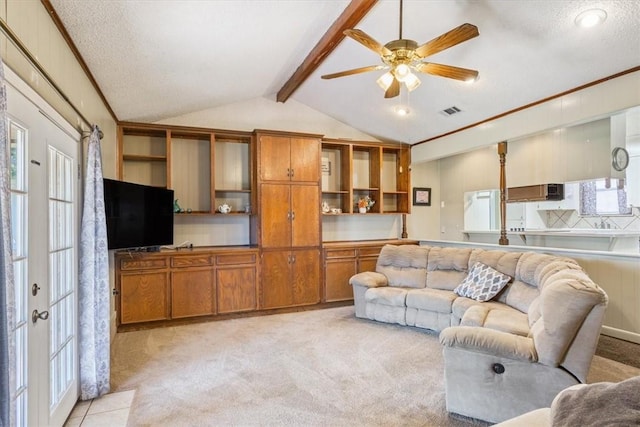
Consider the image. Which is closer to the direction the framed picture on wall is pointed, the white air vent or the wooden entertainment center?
the white air vent

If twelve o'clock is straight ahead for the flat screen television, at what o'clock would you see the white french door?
The white french door is roughly at 2 o'clock from the flat screen television.

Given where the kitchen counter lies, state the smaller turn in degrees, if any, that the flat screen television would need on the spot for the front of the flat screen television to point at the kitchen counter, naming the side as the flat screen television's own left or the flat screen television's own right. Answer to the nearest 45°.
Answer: approximately 45° to the flat screen television's own left

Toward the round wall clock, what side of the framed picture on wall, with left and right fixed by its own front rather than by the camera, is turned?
left

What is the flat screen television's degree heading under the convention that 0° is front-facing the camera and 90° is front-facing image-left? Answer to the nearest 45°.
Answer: approximately 315°

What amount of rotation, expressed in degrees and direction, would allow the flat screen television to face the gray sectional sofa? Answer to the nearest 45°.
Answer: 0° — it already faces it

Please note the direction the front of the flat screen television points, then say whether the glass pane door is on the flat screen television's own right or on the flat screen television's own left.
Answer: on the flat screen television's own right
